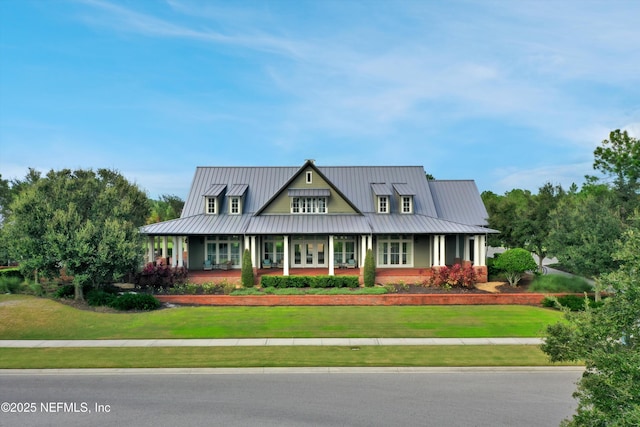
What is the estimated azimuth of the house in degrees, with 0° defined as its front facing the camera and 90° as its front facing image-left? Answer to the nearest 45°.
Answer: approximately 0°

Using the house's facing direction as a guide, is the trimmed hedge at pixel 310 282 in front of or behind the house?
in front

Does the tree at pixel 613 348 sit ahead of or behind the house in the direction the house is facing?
ahead

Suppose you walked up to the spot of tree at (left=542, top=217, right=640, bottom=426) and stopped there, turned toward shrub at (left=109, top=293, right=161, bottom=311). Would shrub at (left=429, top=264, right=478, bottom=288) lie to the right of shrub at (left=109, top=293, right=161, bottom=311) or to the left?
right

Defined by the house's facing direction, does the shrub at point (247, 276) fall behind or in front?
in front

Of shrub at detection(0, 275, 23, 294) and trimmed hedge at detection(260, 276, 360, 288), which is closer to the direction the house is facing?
the trimmed hedge

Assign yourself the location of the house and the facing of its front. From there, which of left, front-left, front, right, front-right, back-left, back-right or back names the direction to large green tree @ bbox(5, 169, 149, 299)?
front-right

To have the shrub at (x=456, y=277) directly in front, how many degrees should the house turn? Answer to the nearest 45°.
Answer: approximately 45° to its left
